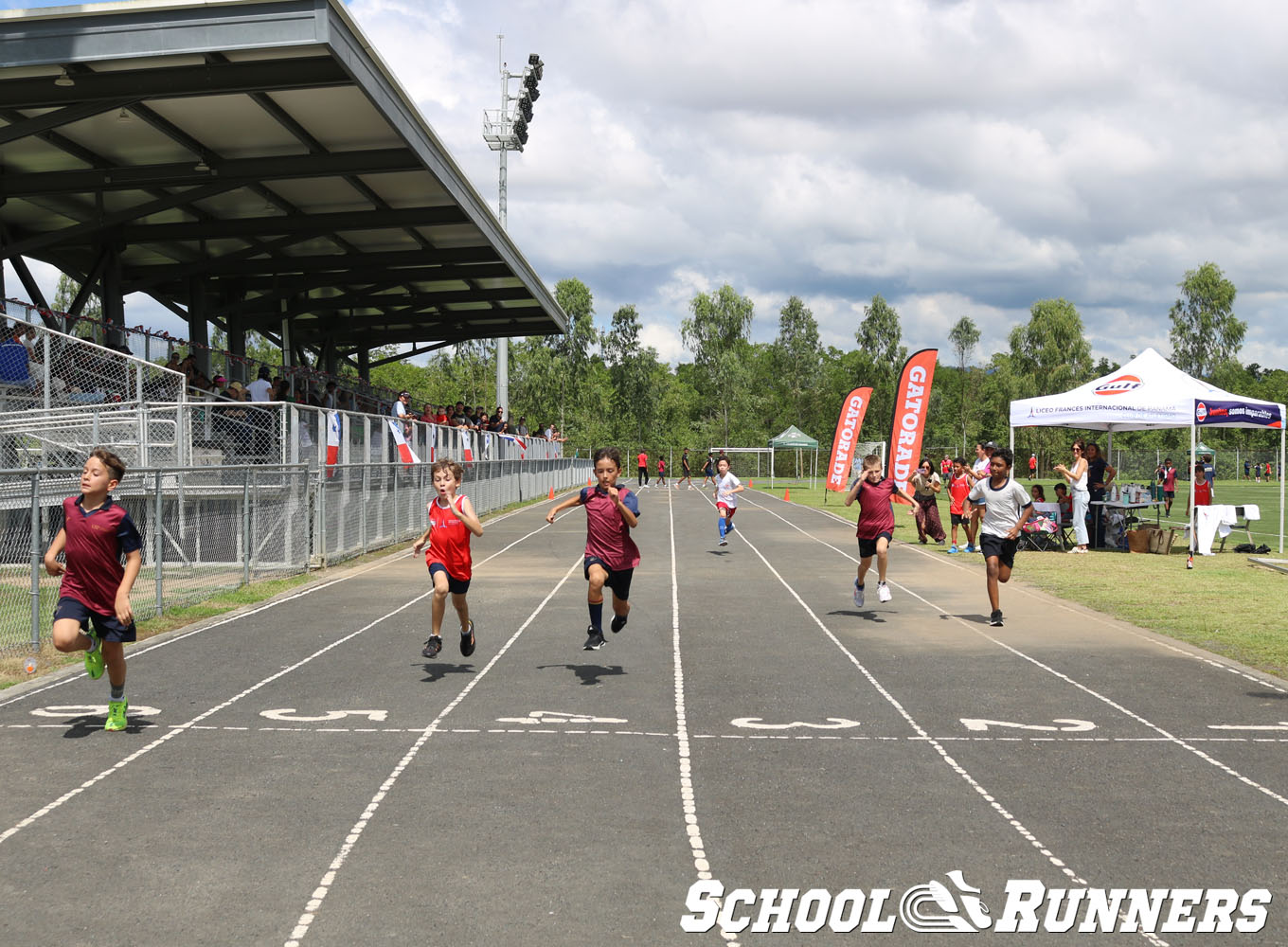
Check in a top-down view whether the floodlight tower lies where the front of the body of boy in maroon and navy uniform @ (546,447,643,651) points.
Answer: no

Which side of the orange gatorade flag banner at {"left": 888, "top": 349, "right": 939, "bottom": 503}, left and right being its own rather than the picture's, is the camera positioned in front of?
front

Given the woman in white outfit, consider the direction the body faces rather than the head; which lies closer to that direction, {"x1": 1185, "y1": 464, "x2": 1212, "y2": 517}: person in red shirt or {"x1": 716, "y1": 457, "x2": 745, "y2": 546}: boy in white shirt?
the boy in white shirt

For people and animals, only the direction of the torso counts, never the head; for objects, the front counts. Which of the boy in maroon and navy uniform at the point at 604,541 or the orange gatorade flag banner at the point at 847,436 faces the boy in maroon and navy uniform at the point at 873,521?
the orange gatorade flag banner

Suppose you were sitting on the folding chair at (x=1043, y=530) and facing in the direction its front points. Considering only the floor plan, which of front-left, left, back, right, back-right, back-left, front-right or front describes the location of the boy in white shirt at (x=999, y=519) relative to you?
front-left

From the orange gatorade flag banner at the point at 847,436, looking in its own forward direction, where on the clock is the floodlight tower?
The floodlight tower is roughly at 4 o'clock from the orange gatorade flag banner.

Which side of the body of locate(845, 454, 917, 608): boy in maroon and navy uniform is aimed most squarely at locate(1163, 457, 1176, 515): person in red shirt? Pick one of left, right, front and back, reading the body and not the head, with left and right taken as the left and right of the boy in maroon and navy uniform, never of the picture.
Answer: back

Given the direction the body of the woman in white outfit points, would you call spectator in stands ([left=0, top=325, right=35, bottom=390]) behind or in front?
in front

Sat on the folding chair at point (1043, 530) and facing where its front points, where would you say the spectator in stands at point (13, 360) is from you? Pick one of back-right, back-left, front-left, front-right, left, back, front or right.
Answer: front

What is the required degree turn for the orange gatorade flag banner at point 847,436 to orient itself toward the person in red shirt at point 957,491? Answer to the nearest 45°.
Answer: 0° — it already faces them

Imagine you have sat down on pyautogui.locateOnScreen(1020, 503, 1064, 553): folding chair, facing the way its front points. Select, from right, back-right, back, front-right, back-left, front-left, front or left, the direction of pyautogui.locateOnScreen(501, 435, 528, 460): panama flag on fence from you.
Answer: right

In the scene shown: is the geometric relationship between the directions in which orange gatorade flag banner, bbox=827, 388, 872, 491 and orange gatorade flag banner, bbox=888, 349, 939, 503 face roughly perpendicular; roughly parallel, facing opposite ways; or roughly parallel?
roughly parallel

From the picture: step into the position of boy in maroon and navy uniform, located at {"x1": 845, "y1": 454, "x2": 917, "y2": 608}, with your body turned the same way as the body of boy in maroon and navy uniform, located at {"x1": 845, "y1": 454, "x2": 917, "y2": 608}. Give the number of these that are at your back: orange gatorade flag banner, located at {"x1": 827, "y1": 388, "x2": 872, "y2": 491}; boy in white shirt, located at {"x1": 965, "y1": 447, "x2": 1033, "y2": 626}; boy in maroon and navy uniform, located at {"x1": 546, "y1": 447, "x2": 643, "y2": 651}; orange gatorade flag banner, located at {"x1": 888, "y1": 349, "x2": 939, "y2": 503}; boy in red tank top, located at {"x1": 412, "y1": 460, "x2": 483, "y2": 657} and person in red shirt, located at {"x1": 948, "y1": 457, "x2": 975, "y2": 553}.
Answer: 3

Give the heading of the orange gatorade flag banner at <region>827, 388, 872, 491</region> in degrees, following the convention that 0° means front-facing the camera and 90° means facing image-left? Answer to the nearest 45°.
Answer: approximately 0°

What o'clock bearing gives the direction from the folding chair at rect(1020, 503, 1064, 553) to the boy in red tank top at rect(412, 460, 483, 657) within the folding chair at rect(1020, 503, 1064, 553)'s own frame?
The boy in red tank top is roughly at 11 o'clock from the folding chair.

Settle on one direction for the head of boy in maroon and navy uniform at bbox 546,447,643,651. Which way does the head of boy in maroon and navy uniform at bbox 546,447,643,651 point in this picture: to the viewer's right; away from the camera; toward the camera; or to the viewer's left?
toward the camera

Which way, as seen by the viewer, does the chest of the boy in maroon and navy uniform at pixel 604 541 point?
toward the camera
